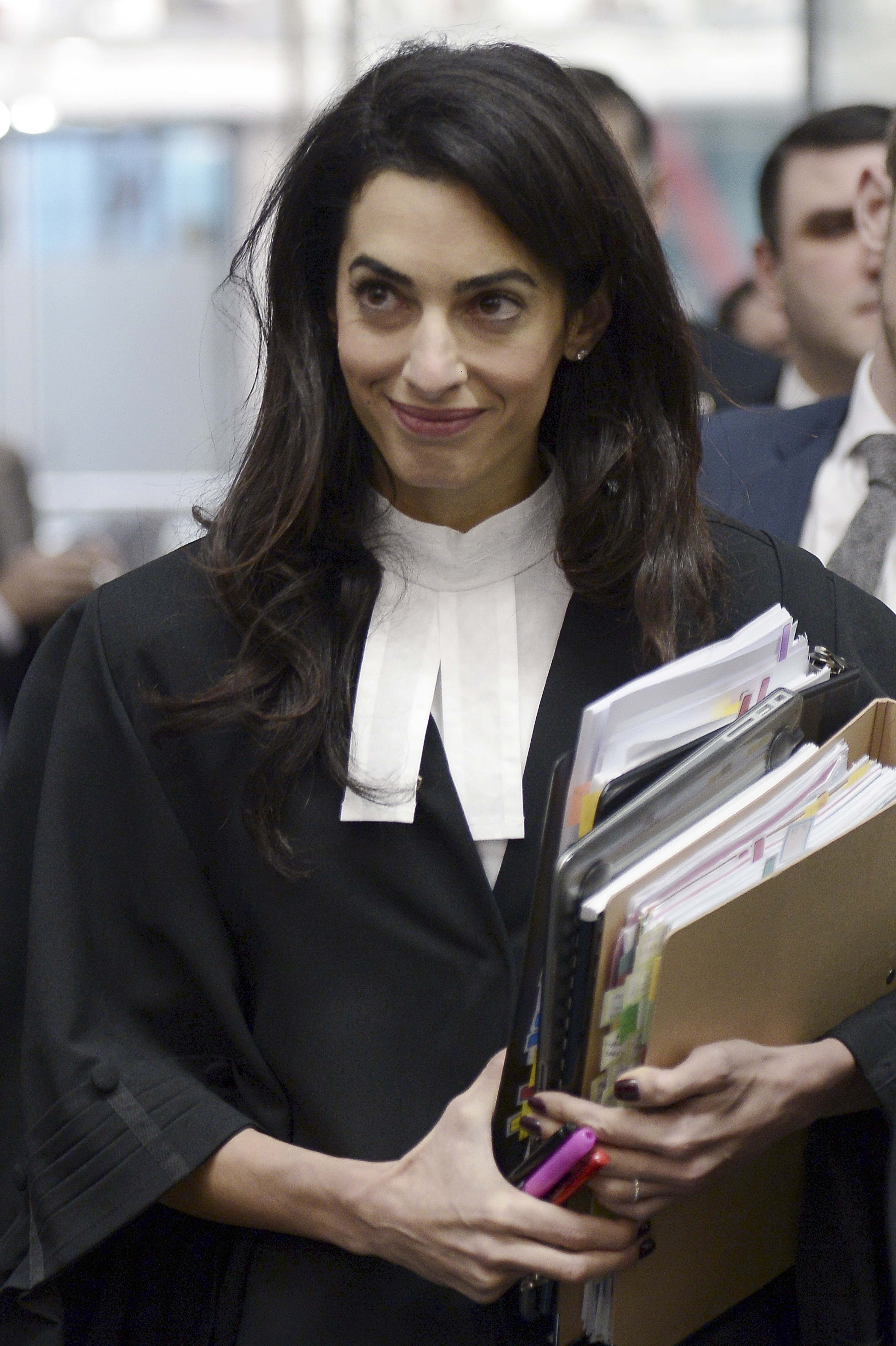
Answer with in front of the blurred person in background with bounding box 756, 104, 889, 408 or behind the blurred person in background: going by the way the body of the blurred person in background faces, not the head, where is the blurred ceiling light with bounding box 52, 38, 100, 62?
behind

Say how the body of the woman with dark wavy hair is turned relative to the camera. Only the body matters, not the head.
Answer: toward the camera

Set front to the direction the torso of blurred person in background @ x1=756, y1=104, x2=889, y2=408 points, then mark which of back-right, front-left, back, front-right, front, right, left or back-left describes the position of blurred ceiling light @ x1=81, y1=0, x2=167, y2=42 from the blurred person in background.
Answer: back

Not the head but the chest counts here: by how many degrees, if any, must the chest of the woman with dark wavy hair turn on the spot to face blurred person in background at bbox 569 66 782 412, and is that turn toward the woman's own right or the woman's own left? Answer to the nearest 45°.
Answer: approximately 180°

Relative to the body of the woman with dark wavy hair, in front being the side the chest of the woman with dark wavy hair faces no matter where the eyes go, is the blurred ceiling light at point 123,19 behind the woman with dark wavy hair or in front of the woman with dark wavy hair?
behind

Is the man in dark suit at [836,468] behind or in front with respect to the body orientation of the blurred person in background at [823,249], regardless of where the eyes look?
in front

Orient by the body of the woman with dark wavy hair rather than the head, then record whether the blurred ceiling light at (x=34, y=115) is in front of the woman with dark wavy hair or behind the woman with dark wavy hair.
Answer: behind

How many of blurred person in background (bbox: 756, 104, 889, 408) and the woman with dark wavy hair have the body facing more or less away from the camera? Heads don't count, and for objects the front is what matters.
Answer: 0

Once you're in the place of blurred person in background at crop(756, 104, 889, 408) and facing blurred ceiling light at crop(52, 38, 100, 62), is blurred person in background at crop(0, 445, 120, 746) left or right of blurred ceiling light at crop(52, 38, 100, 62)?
left

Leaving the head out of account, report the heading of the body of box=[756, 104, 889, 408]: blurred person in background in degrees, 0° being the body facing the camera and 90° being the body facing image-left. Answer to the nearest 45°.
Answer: approximately 315°

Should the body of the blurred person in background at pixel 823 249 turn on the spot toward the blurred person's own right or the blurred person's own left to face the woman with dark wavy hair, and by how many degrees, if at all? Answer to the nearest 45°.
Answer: approximately 45° to the blurred person's own right
